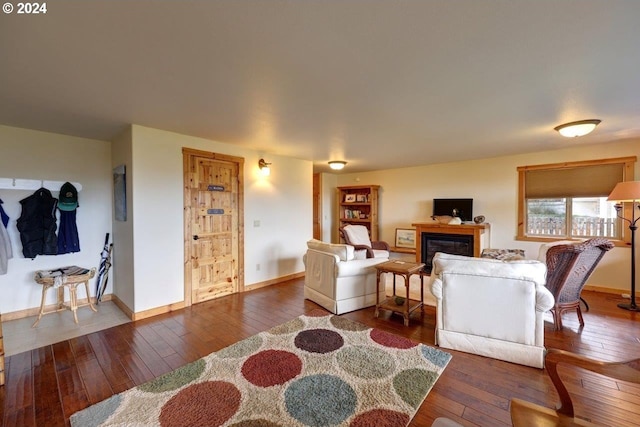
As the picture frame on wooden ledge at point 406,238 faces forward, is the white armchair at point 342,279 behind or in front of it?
in front

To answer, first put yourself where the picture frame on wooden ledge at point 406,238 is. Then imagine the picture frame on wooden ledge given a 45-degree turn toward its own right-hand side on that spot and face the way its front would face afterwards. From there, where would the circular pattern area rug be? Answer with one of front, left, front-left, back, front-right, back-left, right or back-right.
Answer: front-left

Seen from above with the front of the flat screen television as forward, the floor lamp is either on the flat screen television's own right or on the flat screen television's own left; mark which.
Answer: on the flat screen television's own left

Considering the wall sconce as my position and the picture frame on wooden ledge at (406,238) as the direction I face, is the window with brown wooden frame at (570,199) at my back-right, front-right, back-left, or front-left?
front-right

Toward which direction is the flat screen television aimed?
toward the camera

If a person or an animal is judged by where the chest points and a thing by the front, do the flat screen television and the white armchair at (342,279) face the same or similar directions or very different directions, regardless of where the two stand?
very different directions

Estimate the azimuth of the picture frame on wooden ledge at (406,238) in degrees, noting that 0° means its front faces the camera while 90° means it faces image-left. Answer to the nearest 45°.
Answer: approximately 0°

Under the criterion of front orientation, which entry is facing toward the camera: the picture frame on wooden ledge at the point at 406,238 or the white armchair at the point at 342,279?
the picture frame on wooden ledge

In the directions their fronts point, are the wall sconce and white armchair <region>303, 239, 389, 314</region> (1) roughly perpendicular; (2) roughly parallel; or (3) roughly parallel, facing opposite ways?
roughly perpendicular

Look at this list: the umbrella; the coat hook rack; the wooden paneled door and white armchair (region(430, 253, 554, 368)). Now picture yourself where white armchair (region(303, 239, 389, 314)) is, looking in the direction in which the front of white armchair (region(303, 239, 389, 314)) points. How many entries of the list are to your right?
1

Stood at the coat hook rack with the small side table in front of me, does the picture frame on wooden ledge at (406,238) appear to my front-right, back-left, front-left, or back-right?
front-left

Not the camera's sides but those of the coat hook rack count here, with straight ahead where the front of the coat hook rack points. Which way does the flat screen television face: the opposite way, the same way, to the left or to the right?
to the right

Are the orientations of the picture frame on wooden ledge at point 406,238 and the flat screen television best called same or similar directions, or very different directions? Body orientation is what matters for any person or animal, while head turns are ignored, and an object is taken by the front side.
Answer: same or similar directions

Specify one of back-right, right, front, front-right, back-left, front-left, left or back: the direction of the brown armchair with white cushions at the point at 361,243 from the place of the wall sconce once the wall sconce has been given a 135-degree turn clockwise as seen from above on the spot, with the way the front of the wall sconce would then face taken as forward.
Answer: back

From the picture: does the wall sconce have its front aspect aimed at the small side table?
yes

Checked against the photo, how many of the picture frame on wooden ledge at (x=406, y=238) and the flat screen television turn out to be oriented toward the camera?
2

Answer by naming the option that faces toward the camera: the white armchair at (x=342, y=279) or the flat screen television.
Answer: the flat screen television

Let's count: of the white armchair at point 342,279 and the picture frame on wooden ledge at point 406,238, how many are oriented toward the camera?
1

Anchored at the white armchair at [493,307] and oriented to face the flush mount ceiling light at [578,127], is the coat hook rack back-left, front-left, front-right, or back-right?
back-left

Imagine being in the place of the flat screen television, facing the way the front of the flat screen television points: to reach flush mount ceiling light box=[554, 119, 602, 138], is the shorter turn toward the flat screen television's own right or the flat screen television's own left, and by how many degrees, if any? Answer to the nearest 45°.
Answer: approximately 45° to the flat screen television's own left
